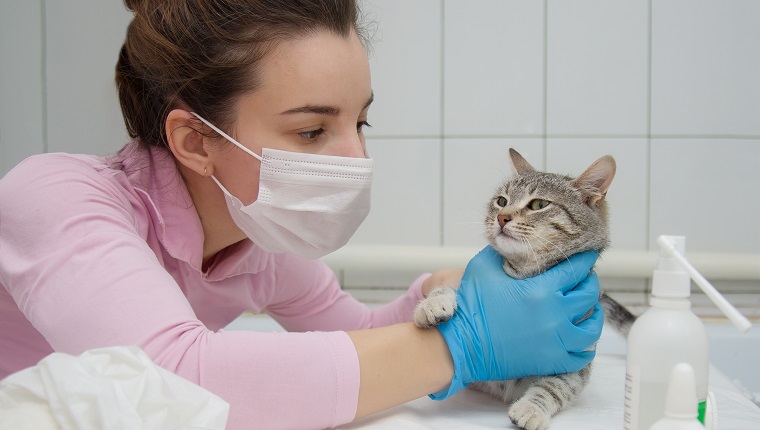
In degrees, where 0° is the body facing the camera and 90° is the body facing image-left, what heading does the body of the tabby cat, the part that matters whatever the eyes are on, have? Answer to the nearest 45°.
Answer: approximately 45°

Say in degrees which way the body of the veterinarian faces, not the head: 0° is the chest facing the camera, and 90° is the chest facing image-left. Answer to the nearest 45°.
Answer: approximately 315°

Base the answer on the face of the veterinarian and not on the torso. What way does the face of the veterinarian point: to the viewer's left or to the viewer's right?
to the viewer's right

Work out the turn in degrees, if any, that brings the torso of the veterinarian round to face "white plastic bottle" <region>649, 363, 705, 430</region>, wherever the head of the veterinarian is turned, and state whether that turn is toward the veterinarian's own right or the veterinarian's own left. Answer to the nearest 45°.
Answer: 0° — they already face it

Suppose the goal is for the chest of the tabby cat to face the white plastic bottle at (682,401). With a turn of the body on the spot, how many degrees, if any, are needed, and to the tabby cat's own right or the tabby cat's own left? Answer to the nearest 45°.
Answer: approximately 45° to the tabby cat's own left
